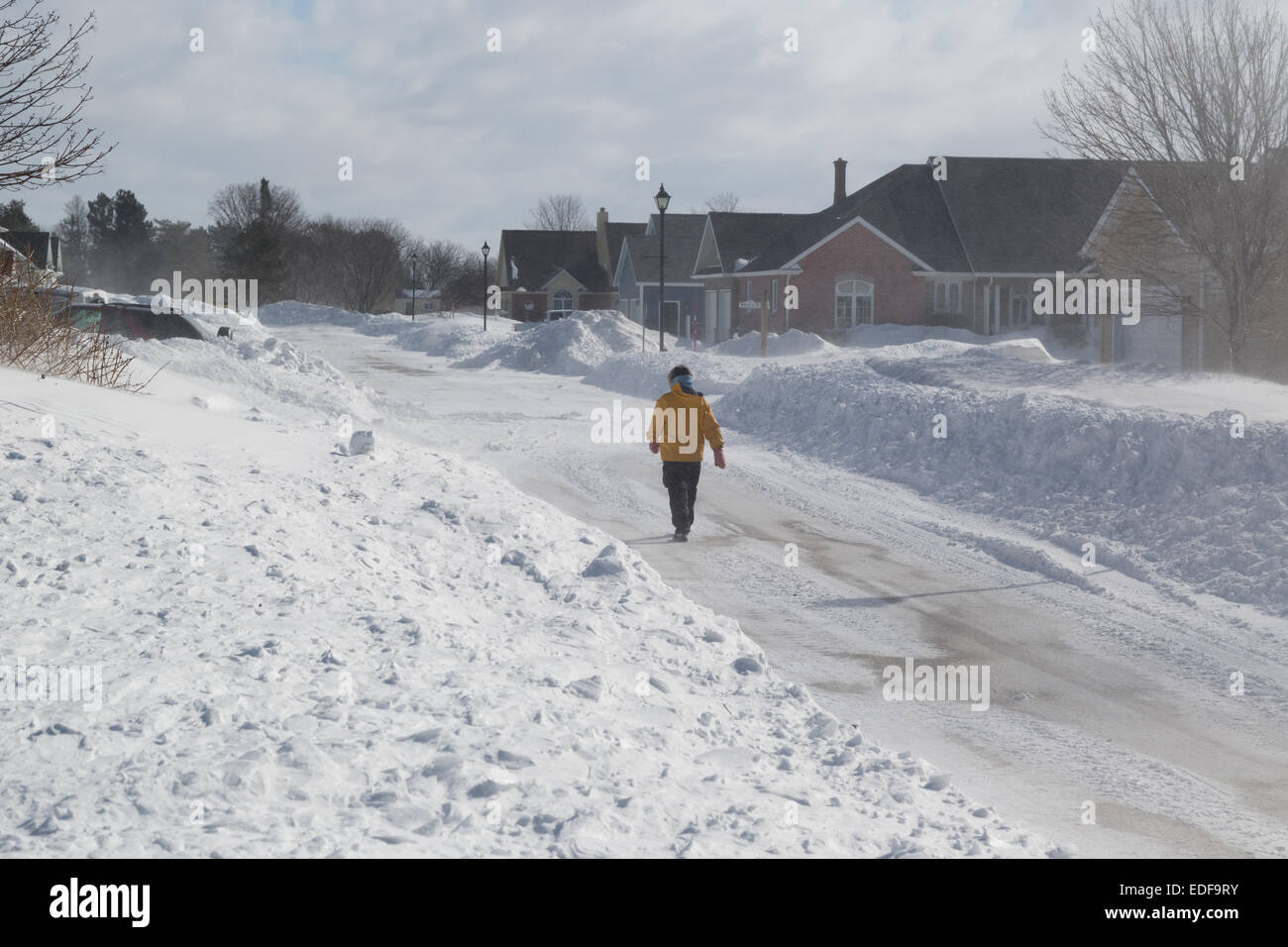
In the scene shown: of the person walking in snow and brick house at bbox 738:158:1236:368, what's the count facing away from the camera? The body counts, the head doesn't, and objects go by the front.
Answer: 1

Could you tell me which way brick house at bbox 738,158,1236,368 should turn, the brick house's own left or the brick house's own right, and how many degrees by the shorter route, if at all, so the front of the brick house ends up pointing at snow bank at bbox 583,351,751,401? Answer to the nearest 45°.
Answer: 0° — it already faces it

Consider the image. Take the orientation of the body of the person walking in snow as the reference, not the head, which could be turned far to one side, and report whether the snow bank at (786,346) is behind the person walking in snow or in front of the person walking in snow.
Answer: in front

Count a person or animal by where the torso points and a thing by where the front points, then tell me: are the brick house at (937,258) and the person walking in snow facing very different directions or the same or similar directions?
very different directions

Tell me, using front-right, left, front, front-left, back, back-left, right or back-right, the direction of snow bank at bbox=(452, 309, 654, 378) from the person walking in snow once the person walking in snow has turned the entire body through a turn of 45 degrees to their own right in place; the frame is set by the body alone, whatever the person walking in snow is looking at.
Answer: front-left

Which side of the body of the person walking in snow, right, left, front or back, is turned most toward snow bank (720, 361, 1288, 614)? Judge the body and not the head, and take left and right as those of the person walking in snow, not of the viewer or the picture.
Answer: right

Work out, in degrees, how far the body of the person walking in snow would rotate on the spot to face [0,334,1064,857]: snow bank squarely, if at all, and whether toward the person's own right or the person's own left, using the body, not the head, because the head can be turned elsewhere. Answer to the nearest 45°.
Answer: approximately 180°

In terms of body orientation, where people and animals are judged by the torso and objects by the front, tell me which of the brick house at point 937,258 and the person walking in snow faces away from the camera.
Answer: the person walking in snow

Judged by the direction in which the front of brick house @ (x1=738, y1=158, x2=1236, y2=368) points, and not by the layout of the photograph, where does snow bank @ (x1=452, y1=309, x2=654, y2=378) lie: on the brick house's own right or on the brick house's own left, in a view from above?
on the brick house's own right

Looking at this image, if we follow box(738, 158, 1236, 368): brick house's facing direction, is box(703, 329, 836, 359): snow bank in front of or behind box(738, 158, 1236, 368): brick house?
in front

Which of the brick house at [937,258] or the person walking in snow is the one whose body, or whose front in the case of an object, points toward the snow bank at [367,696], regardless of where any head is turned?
the brick house

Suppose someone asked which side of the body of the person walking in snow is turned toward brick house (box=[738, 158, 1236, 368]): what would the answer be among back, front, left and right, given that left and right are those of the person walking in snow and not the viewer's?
front

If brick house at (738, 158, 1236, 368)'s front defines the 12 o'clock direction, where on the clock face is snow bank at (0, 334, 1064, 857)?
The snow bank is roughly at 12 o'clock from the brick house.

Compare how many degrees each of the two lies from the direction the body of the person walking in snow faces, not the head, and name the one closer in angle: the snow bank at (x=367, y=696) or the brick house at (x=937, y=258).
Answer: the brick house

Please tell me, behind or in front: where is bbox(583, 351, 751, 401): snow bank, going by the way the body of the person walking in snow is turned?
in front

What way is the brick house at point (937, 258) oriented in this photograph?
toward the camera

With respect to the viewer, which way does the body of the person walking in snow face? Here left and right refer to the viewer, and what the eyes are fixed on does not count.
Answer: facing away from the viewer
